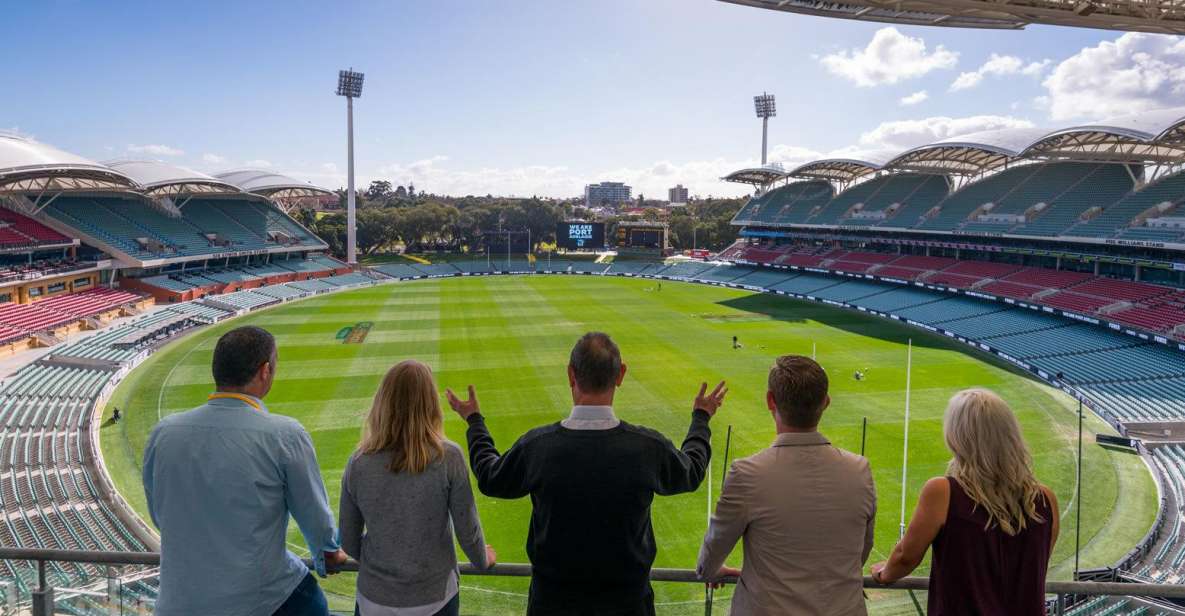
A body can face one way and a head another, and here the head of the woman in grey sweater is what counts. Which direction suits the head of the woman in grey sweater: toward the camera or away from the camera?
away from the camera

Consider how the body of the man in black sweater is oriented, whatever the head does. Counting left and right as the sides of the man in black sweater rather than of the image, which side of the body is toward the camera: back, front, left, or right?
back

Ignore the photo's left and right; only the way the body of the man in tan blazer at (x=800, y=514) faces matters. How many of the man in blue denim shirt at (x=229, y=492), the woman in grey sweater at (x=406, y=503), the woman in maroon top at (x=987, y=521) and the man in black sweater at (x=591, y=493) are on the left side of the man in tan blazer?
3

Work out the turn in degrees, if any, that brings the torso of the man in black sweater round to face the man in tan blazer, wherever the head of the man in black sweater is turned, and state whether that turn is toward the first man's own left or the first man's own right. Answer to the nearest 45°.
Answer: approximately 90° to the first man's own right

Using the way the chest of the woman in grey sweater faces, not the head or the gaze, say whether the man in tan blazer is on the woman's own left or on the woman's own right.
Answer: on the woman's own right

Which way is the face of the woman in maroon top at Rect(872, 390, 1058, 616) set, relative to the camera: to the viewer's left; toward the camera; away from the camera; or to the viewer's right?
away from the camera

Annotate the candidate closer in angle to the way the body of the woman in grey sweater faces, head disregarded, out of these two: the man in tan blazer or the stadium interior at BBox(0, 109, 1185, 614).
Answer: the stadium interior

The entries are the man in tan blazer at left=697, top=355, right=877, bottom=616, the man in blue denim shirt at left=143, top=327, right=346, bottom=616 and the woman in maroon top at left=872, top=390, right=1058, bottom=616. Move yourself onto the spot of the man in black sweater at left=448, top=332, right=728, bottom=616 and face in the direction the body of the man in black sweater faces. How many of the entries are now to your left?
1

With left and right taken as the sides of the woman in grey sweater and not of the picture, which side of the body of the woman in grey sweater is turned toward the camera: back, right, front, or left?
back

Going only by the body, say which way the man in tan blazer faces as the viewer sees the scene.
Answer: away from the camera

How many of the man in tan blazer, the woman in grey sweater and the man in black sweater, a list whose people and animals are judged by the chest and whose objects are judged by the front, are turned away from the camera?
3
